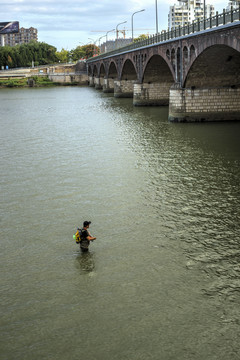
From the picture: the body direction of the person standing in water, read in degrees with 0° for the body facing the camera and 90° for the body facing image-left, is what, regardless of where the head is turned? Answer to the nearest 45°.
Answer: approximately 270°
